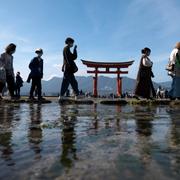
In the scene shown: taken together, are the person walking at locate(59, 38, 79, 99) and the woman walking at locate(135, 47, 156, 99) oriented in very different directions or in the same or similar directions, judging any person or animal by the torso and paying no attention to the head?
same or similar directions
